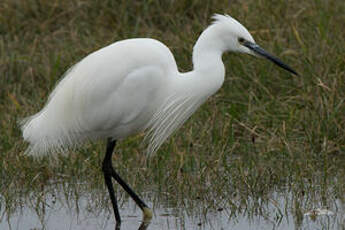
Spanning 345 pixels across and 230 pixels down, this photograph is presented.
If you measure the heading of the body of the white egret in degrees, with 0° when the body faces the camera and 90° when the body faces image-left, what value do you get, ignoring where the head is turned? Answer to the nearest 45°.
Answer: approximately 270°
